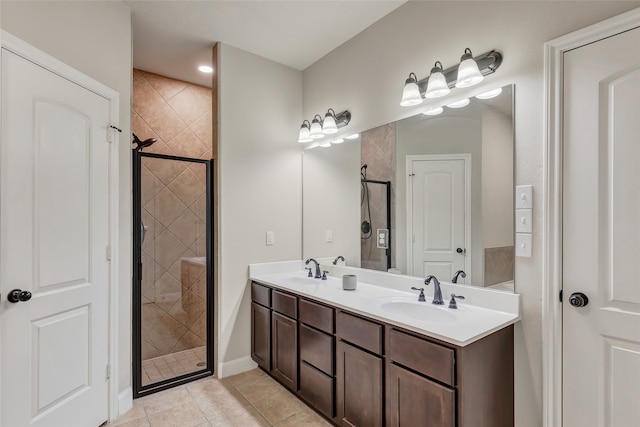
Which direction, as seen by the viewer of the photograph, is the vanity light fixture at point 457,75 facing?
facing the viewer and to the left of the viewer

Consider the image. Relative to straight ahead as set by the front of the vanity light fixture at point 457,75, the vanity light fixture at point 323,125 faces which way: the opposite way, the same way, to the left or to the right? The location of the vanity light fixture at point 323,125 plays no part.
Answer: the same way

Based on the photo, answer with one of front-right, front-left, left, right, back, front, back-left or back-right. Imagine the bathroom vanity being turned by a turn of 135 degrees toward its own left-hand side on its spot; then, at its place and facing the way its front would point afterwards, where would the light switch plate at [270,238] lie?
back-left

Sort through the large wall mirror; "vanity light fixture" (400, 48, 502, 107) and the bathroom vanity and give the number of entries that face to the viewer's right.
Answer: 0

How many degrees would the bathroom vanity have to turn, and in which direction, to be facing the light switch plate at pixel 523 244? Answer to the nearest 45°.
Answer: approximately 135° to its left

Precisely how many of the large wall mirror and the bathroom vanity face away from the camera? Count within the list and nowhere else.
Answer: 0

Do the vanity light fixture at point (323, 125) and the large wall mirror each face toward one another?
no

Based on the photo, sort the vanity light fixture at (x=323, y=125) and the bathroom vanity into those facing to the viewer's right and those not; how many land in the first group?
0

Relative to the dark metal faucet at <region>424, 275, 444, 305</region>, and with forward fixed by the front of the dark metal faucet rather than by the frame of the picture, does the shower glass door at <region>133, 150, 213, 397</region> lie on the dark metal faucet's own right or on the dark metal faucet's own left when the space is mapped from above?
on the dark metal faucet's own right

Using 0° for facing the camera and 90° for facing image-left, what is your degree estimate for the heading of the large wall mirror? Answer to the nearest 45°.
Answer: approximately 45°

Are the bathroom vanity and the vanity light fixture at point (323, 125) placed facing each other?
no

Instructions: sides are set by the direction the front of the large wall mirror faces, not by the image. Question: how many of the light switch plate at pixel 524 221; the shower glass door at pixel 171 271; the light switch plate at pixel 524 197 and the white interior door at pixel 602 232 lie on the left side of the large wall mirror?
3

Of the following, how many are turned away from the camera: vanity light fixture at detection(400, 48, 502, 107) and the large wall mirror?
0

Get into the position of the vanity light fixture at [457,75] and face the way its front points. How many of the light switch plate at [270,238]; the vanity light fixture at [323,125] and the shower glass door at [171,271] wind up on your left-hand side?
0

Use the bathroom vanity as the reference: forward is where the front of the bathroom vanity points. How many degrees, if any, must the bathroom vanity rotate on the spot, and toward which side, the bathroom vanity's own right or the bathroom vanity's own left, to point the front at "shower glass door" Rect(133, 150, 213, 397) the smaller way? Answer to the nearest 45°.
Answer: approximately 45° to the bathroom vanity's own right

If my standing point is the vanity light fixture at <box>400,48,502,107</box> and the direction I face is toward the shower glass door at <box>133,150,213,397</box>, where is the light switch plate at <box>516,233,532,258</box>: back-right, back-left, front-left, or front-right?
back-left
